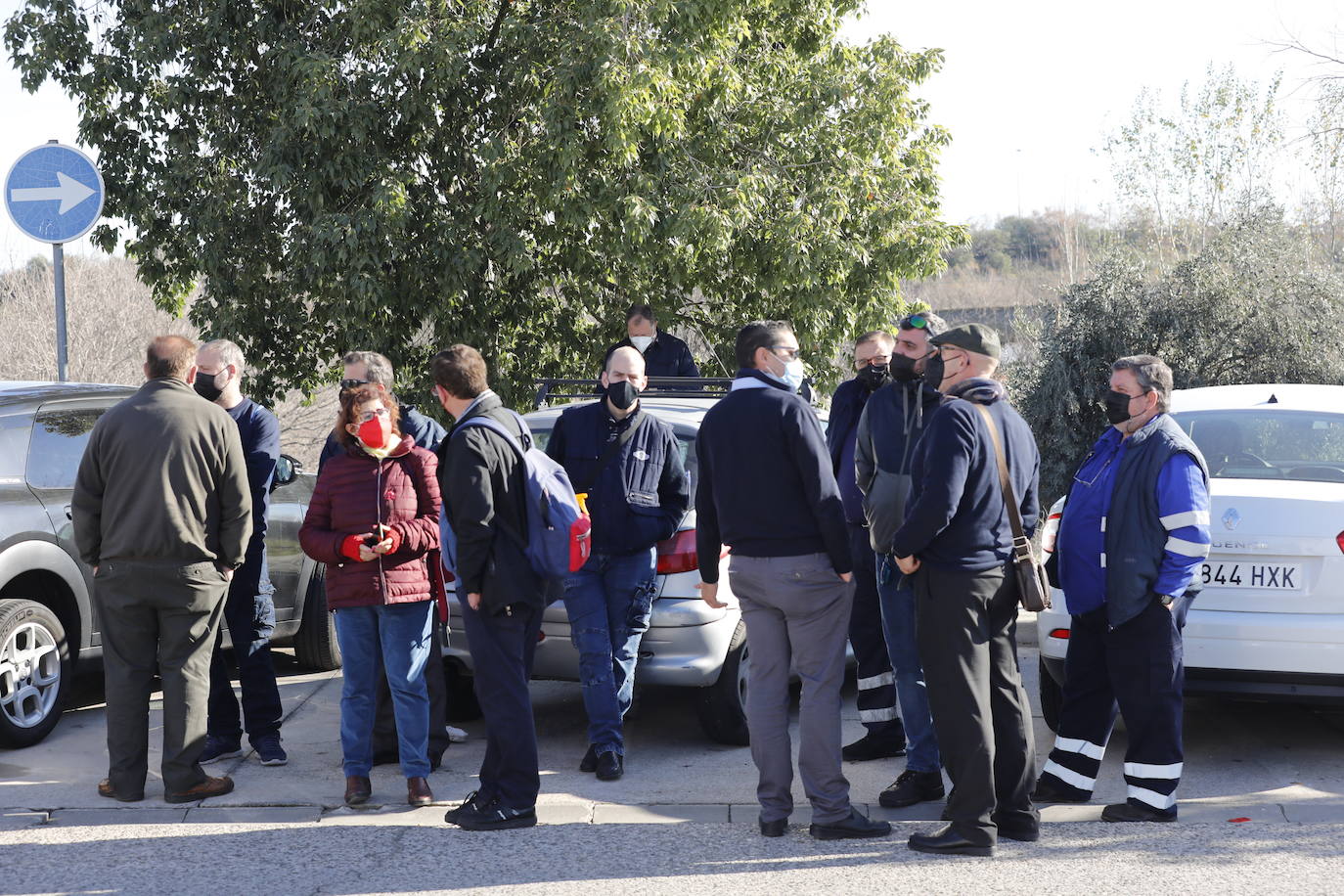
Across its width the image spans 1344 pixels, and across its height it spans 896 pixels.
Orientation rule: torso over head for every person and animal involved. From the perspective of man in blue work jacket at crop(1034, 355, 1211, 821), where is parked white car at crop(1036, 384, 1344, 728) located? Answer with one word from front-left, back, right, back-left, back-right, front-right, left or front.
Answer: back

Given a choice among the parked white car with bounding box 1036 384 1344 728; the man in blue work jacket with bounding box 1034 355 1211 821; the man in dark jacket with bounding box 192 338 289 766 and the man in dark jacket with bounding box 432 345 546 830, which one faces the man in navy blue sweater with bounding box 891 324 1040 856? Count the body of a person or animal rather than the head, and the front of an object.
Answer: the man in blue work jacket

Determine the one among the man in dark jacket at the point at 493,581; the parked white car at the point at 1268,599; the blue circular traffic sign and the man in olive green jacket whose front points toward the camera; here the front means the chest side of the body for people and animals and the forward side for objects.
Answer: the blue circular traffic sign

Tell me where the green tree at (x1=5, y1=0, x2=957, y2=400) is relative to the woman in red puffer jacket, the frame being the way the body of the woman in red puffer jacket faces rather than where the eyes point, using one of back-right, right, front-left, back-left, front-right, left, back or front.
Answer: back

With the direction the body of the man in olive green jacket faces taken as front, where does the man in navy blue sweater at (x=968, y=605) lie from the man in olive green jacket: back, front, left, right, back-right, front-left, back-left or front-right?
back-right

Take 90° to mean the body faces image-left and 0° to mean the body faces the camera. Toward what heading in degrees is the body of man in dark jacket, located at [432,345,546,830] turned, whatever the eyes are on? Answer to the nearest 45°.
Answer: approximately 90°

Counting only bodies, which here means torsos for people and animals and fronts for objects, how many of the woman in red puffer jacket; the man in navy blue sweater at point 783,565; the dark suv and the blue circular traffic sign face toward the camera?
2

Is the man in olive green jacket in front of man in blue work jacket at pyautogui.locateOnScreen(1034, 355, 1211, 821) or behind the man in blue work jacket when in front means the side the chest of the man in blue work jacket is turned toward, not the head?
in front

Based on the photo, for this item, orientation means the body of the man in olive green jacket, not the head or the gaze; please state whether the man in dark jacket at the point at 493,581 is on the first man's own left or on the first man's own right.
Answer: on the first man's own right

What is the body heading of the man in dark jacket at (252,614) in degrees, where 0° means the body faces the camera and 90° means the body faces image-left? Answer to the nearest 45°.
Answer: approximately 45°

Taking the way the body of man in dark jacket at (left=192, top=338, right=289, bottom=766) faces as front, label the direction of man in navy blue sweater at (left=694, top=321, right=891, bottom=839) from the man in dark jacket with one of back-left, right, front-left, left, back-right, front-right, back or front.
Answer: left

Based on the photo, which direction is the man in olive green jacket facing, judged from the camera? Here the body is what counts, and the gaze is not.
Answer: away from the camera
